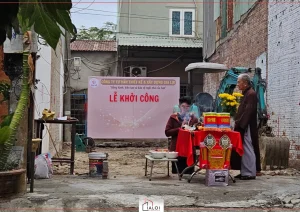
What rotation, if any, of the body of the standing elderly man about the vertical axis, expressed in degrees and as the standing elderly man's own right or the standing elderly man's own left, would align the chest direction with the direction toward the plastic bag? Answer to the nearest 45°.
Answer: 0° — they already face it

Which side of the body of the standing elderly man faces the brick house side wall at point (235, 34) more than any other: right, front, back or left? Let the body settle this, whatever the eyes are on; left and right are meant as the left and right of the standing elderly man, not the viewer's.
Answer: right

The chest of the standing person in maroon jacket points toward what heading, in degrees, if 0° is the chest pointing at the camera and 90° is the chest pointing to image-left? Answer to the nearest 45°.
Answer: approximately 315°

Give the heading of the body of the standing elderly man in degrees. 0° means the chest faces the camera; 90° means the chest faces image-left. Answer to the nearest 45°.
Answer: approximately 90°

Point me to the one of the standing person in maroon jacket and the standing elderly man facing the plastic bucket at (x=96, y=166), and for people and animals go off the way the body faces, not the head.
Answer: the standing elderly man

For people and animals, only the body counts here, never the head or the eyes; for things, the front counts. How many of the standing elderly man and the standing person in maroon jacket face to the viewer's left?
1

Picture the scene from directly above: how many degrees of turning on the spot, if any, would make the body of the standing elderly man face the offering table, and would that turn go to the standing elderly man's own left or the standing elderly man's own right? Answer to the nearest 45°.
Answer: approximately 45° to the standing elderly man's own left

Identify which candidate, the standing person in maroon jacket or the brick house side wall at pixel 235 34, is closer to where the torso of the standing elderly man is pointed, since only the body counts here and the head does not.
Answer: the standing person in maroon jacket

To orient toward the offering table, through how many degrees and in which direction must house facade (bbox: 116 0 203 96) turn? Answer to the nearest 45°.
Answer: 0° — it already faces it

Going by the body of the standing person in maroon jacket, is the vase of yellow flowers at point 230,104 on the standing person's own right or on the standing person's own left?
on the standing person's own left

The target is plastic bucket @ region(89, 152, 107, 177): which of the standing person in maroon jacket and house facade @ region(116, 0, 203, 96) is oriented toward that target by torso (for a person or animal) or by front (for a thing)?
the house facade

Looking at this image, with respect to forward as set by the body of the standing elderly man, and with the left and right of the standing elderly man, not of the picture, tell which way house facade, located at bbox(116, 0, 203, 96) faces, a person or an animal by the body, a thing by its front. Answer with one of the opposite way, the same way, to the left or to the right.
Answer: to the left
